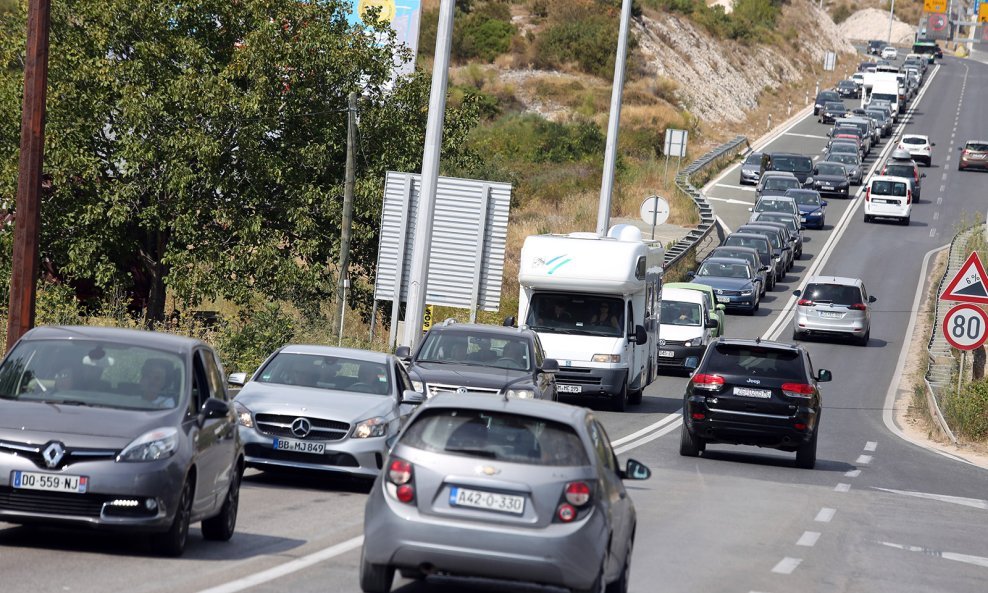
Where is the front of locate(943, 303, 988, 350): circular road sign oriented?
toward the camera

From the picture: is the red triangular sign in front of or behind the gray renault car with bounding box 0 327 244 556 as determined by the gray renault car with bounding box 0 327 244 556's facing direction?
behind

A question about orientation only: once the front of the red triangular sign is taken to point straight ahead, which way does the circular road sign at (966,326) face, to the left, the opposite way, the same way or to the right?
the same way

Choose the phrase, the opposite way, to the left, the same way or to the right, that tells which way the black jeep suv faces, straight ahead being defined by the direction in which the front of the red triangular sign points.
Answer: the opposite way

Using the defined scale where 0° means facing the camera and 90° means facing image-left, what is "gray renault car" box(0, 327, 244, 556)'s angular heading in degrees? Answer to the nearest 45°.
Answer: approximately 45°

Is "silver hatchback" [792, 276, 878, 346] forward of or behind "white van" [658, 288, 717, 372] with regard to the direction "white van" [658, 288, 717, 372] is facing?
behind

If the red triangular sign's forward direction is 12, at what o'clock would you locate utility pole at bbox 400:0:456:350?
The utility pole is roughly at 2 o'clock from the red triangular sign.

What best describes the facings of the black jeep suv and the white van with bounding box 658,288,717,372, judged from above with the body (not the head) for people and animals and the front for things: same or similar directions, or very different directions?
very different directions

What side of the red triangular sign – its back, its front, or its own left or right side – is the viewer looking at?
front

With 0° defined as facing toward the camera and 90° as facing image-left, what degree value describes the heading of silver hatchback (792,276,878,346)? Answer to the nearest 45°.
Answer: approximately 180°

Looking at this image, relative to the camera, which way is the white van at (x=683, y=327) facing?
toward the camera

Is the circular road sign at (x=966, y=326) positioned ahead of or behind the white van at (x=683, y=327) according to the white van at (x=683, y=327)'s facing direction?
ahead

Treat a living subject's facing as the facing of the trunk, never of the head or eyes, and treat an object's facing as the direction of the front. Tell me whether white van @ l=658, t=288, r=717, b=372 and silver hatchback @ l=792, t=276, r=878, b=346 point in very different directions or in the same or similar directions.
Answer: very different directions

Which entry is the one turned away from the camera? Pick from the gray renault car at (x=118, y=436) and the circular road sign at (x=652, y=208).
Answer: the circular road sign

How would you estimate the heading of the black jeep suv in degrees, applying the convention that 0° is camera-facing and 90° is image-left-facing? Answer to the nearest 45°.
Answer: approximately 180°

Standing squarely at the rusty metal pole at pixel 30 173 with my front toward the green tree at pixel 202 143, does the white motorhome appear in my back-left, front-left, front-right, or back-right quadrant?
front-right

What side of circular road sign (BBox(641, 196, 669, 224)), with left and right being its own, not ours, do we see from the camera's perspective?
back
